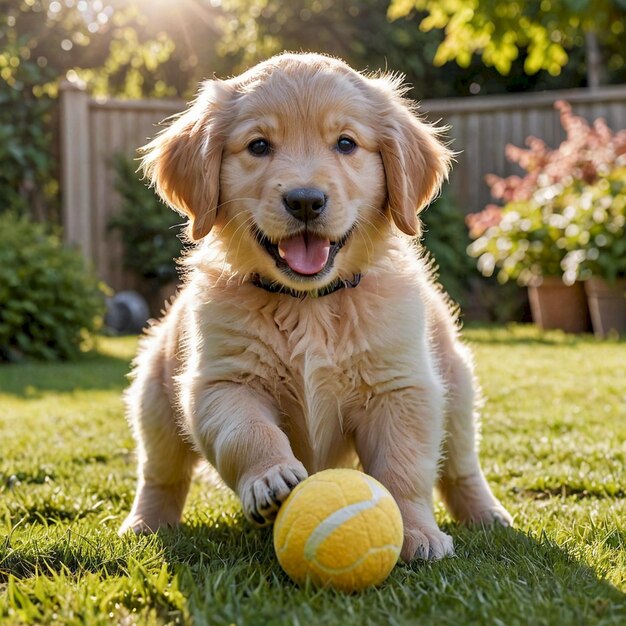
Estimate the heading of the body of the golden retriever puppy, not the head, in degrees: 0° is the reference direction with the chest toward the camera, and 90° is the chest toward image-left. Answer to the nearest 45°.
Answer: approximately 0°

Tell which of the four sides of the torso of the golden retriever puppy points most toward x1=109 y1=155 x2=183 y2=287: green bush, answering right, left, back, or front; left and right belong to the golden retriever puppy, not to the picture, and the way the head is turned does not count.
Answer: back

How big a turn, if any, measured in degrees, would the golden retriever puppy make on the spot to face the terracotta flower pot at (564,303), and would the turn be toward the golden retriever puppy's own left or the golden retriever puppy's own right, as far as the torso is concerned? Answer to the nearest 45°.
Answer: approximately 180°

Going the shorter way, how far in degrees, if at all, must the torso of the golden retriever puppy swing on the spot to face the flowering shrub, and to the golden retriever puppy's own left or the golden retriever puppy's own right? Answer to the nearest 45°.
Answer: approximately 180°

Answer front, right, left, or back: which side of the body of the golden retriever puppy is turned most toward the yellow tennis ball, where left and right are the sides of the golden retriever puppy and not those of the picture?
front

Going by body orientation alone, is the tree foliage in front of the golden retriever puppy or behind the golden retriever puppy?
behind

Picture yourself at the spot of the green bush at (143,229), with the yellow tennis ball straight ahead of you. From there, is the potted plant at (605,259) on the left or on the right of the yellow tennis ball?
left

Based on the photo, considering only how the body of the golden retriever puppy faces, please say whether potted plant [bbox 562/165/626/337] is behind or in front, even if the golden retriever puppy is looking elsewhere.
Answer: behind

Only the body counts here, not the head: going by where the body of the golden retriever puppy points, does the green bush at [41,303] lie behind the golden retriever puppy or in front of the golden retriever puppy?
behind

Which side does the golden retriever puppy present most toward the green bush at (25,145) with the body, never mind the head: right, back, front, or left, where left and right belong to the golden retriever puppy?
back
